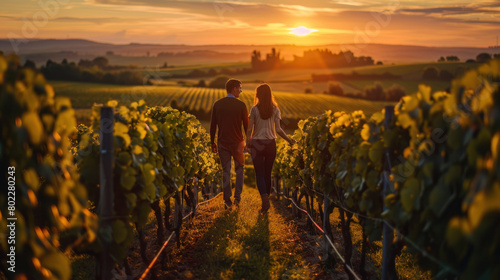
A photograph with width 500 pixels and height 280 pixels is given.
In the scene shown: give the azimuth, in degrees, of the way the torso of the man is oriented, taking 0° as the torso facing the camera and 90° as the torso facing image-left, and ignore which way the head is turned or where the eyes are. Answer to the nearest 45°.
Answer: approximately 180°

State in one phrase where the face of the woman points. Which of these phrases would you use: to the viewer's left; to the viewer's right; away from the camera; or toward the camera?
away from the camera

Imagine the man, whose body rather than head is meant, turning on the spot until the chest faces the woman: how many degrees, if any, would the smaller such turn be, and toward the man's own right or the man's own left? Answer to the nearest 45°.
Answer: approximately 90° to the man's own right

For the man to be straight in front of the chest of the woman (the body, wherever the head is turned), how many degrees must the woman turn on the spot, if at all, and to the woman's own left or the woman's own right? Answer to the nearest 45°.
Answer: approximately 90° to the woman's own left

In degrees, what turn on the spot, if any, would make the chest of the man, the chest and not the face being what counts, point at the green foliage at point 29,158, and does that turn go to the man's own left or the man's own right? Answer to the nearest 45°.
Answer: approximately 180°

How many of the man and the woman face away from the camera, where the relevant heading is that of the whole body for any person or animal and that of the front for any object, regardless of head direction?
2

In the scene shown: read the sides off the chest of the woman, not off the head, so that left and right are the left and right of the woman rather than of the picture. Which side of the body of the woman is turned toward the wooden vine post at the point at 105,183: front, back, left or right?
back

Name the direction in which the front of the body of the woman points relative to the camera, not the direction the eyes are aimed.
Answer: away from the camera
